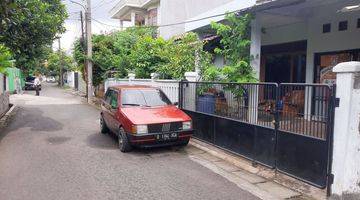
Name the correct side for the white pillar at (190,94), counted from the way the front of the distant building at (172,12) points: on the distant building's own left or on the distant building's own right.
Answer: on the distant building's own left

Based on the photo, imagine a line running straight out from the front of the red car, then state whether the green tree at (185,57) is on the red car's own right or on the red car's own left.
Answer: on the red car's own left

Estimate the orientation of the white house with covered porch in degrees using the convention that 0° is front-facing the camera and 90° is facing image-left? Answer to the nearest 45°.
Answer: approximately 45°

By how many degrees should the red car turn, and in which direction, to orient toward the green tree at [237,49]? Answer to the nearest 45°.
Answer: approximately 90° to its left

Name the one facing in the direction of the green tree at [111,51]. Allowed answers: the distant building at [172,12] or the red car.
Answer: the distant building

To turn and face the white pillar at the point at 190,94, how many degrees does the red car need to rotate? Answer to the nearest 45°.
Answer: approximately 90° to its left

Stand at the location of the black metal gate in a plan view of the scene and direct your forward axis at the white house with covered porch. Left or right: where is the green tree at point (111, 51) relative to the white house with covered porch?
left
